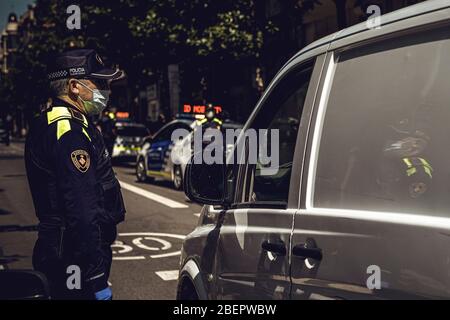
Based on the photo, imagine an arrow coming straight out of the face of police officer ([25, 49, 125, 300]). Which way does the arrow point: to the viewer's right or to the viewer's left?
to the viewer's right

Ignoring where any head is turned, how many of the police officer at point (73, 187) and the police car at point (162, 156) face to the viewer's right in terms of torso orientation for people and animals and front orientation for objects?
1

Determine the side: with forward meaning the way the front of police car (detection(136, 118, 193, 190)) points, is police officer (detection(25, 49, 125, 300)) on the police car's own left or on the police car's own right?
on the police car's own left

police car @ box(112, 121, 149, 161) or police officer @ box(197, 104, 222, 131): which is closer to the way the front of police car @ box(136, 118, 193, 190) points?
the police car

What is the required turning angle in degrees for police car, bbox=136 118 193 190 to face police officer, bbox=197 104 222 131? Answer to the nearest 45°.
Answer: approximately 180°

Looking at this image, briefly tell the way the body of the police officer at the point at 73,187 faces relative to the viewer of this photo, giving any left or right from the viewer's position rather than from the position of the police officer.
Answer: facing to the right of the viewer

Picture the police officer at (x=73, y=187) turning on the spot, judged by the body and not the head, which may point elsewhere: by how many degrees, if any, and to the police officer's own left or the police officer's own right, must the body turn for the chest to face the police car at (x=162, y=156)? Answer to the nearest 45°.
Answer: approximately 90° to the police officer's own left

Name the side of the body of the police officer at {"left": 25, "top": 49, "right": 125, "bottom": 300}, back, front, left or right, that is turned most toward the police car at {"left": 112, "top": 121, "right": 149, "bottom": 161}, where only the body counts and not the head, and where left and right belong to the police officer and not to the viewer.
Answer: left
